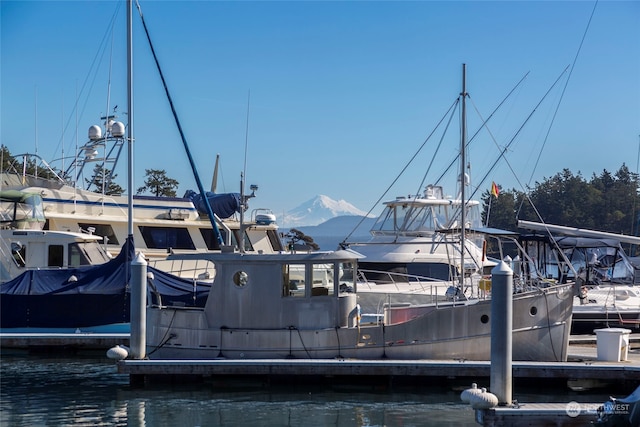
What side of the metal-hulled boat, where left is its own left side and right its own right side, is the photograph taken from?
right

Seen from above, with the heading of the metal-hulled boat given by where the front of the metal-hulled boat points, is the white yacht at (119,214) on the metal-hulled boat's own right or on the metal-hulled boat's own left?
on the metal-hulled boat's own left

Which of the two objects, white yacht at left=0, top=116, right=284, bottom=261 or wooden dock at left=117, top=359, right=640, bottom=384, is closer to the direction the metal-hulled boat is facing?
the wooden dock

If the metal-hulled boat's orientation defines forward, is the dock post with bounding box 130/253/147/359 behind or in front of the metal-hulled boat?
behind

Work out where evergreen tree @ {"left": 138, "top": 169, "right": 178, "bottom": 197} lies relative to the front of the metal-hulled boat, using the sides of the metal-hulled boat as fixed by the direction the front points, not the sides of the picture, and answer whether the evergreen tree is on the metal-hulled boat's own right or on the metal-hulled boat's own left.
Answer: on the metal-hulled boat's own left

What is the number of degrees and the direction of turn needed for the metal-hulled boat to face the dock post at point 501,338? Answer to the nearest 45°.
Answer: approximately 45° to its right

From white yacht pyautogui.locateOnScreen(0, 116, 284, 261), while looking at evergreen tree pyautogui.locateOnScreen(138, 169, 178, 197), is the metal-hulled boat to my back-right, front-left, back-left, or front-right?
back-right

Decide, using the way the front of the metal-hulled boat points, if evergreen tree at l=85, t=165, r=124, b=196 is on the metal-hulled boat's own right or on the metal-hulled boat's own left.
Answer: on the metal-hulled boat's own left
